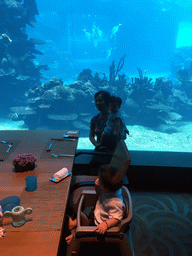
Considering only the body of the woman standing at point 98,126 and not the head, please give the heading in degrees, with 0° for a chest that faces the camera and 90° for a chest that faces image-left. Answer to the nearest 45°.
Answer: approximately 45°

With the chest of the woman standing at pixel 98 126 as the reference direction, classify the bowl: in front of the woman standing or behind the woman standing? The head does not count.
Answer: in front

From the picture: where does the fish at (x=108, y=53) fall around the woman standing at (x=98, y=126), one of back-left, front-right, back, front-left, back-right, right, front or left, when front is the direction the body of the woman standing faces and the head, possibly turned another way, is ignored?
back-right

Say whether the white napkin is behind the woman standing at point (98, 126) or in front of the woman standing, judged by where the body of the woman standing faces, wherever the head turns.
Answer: in front

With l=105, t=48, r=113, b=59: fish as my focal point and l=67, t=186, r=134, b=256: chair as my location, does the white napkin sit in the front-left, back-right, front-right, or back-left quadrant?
front-left

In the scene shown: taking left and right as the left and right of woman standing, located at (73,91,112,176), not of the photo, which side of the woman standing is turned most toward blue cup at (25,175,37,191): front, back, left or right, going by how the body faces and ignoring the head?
front

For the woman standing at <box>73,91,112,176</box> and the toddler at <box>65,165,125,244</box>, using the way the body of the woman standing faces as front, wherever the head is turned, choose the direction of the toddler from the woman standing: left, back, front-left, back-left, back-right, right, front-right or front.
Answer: front-left

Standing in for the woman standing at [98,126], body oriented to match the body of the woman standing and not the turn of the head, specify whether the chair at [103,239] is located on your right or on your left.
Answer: on your left
